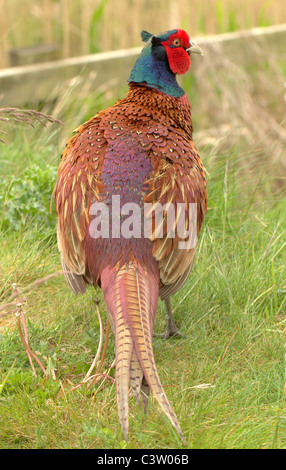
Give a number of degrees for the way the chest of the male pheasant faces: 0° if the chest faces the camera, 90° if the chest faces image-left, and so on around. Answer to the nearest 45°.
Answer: approximately 180°
